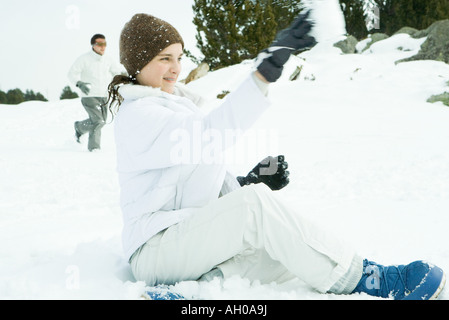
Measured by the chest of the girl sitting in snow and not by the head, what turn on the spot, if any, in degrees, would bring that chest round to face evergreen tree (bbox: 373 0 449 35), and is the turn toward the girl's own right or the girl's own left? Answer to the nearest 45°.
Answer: approximately 90° to the girl's own left

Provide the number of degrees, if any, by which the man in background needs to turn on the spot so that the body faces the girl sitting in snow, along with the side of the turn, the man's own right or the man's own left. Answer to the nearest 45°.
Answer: approximately 45° to the man's own right

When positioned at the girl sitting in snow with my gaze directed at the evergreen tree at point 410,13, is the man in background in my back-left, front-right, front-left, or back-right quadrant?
front-left

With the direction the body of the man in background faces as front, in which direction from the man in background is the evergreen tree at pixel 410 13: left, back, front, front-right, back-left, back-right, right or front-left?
left

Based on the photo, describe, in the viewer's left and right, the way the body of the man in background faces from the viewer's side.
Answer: facing the viewer and to the right of the viewer

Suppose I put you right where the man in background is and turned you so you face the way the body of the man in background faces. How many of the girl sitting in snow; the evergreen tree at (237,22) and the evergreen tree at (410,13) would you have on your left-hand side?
2

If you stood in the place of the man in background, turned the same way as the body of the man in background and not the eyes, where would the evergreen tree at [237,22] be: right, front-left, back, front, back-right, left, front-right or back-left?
left

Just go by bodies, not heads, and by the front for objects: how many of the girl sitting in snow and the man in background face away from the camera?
0

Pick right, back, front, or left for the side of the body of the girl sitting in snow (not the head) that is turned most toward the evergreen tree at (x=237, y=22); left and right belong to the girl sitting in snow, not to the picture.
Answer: left

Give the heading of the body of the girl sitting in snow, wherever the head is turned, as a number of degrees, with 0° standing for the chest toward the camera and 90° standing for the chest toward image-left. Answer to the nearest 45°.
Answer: approximately 270°

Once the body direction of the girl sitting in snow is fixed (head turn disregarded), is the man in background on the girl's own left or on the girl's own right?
on the girl's own left

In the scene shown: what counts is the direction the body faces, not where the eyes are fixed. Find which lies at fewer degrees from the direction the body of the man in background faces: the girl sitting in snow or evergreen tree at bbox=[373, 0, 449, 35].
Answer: the girl sitting in snow
